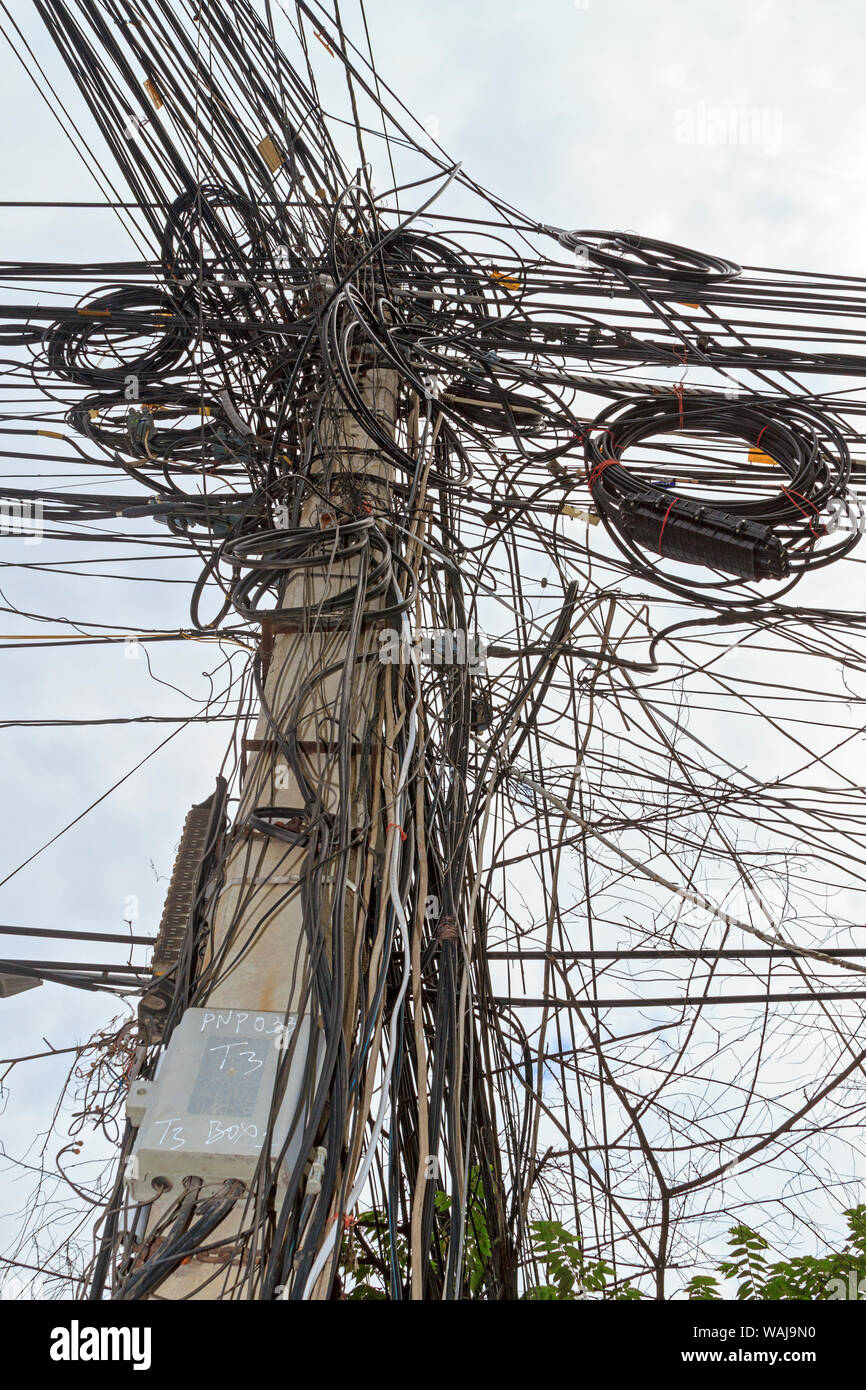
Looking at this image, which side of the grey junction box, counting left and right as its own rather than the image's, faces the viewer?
front
